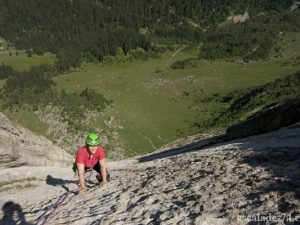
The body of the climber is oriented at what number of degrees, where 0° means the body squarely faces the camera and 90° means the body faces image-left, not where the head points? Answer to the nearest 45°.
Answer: approximately 0°
